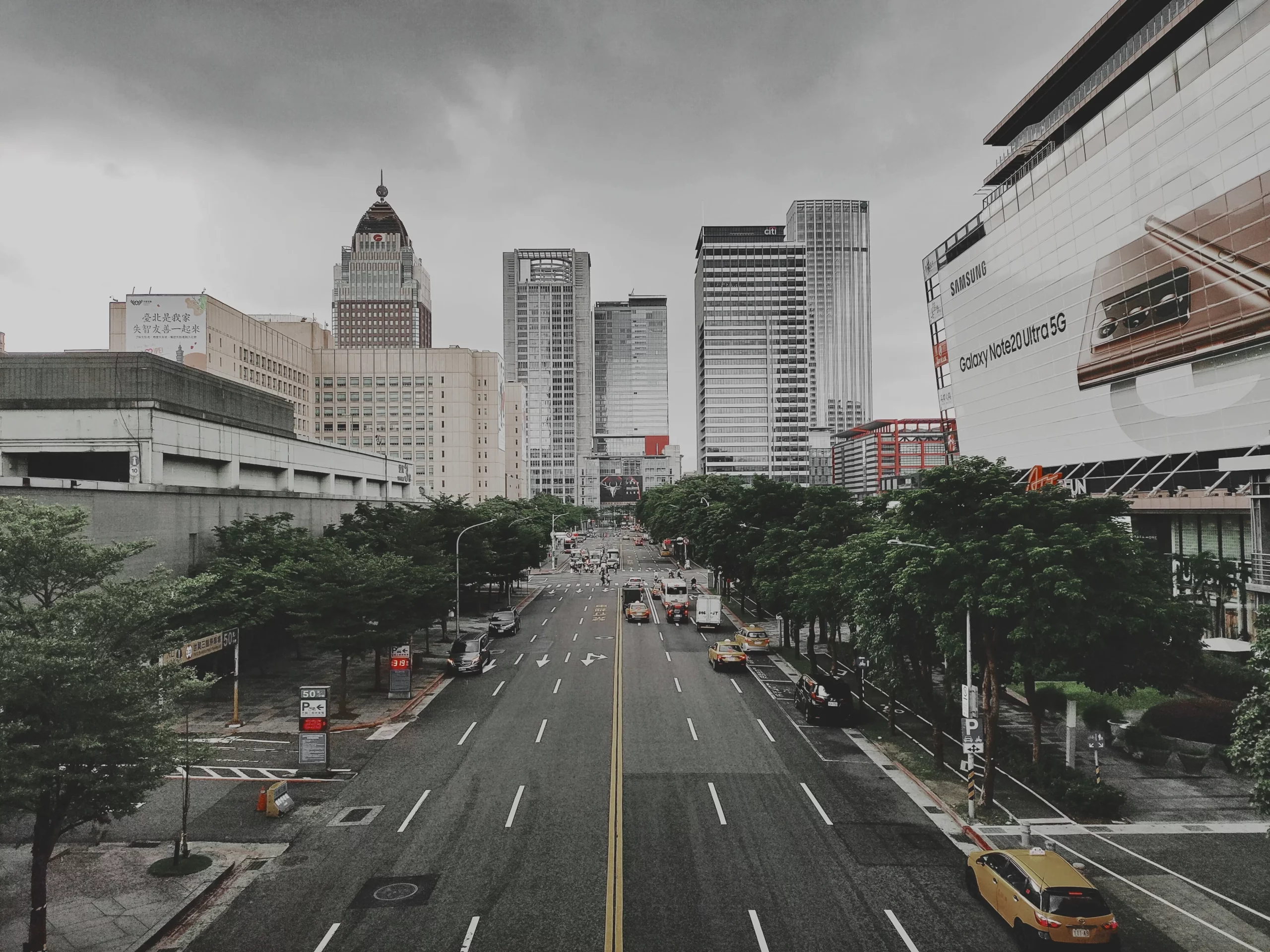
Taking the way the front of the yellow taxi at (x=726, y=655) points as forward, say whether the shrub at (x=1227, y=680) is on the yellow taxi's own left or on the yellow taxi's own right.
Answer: on the yellow taxi's own right

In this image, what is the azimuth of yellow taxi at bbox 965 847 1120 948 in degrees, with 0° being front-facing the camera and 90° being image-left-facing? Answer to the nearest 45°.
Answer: approximately 135°

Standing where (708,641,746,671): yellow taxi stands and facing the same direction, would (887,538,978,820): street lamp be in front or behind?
behind

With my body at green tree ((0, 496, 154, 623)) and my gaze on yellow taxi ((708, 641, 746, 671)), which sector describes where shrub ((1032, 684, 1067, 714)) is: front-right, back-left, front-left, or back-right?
front-right

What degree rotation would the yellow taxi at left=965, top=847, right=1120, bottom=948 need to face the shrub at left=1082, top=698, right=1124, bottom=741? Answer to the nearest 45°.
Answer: approximately 45° to its right

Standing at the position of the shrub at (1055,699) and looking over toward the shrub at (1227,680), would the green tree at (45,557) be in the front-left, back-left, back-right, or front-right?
back-right

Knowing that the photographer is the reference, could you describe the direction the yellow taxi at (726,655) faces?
facing away from the viewer

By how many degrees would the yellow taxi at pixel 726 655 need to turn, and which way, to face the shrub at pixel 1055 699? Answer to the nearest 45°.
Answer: approximately 135° to its right

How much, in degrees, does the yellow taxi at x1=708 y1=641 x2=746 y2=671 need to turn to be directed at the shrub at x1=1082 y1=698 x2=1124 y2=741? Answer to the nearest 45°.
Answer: approximately 135° to its right

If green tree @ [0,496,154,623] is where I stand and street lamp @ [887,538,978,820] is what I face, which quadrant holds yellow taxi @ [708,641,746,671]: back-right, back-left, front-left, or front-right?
front-left

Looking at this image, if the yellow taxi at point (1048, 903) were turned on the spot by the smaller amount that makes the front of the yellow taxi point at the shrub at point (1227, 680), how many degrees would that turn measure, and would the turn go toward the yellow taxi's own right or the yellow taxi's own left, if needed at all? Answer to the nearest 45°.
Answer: approximately 45° to the yellow taxi's own right

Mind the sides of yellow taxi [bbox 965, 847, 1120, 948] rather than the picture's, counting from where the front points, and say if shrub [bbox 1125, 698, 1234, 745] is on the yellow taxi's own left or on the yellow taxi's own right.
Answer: on the yellow taxi's own right

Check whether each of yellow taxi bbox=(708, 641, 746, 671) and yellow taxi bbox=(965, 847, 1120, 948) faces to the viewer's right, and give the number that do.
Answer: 0
